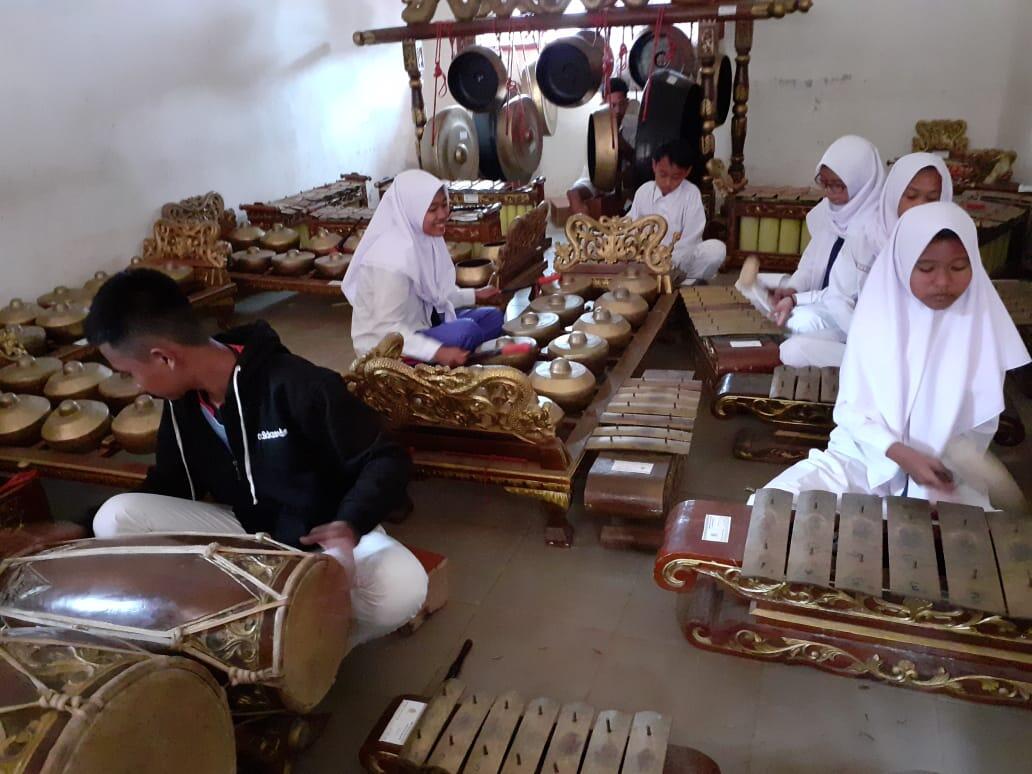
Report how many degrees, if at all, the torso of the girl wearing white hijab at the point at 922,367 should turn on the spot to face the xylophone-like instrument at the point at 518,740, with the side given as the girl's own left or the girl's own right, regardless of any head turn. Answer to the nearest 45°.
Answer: approximately 45° to the girl's own right

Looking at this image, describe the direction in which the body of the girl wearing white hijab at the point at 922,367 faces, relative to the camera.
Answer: toward the camera

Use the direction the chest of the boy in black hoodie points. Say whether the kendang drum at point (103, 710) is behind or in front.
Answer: in front

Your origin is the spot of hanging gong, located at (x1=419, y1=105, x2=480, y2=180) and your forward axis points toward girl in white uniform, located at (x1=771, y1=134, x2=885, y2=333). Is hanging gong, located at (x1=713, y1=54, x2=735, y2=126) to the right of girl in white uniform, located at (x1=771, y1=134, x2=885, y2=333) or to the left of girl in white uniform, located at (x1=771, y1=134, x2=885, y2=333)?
left
